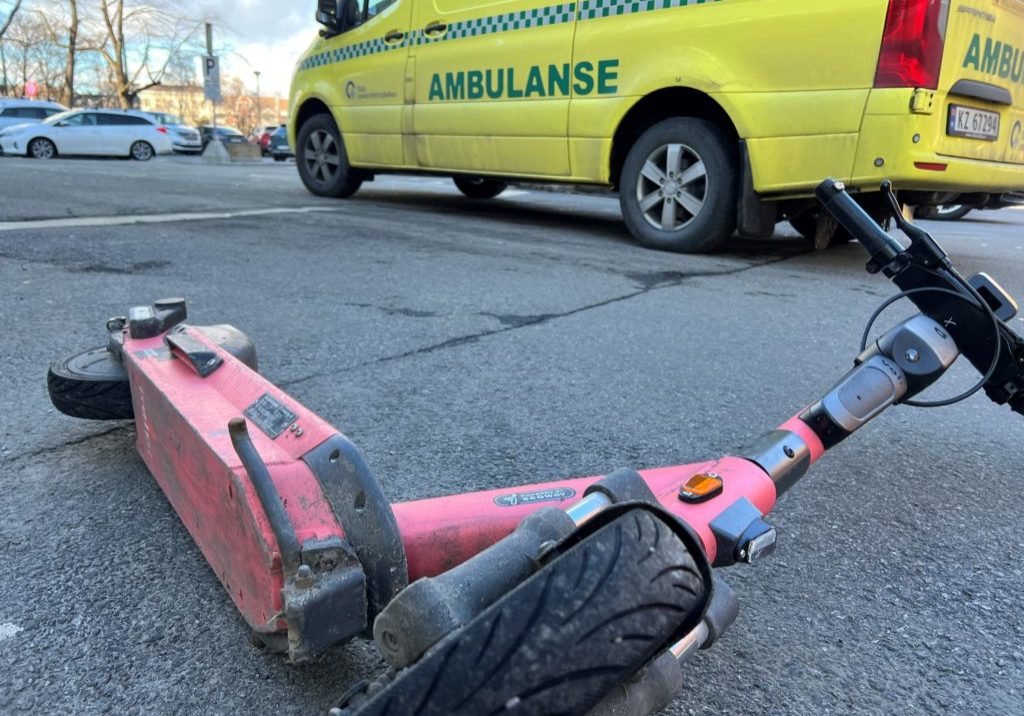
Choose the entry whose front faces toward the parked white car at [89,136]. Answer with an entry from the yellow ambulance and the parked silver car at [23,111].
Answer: the yellow ambulance

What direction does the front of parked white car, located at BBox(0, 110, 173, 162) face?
to the viewer's left

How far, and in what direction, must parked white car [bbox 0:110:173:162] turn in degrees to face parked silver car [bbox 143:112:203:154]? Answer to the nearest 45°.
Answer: approximately 135° to its right

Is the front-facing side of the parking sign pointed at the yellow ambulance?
yes

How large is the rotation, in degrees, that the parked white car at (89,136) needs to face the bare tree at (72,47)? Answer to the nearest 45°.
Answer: approximately 90° to its right

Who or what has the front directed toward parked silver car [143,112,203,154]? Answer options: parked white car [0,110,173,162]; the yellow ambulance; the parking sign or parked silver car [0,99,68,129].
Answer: the yellow ambulance

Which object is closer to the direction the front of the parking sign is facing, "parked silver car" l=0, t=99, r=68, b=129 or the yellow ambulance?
the yellow ambulance

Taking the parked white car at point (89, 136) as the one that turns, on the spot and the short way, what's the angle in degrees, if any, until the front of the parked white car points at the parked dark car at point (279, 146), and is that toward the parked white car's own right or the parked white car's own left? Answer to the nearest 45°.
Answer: approximately 135° to the parked white car's own right

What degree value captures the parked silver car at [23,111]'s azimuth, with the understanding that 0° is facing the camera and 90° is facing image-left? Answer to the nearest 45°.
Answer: approximately 90°

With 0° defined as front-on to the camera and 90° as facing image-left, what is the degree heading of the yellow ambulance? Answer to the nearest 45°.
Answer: approximately 135°

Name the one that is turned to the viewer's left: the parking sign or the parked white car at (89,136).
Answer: the parked white car

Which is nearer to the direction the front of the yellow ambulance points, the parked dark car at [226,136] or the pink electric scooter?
the parked dark car

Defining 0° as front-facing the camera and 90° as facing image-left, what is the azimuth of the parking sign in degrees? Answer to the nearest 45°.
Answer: approximately 0°
